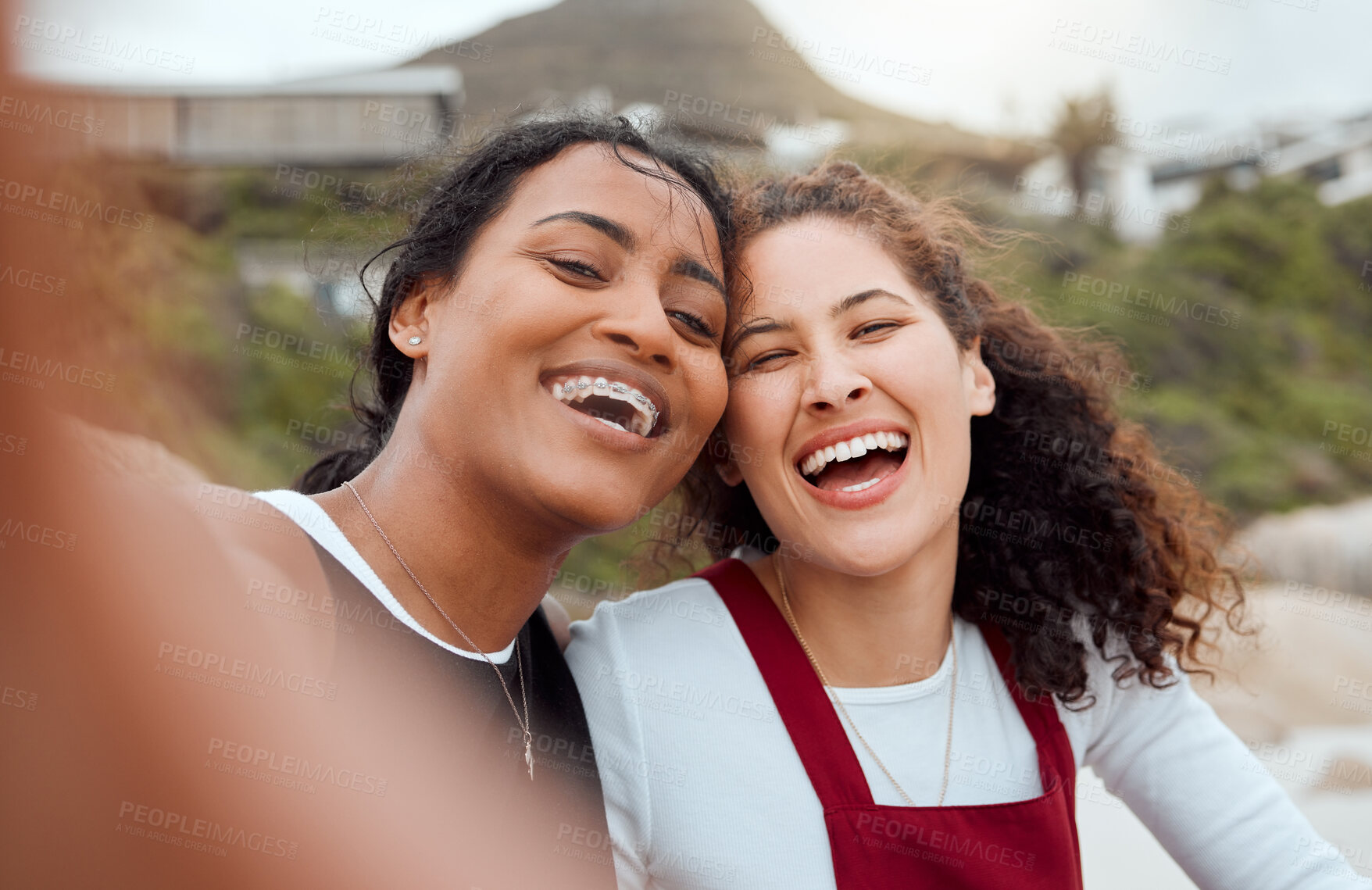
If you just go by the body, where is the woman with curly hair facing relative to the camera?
toward the camera
